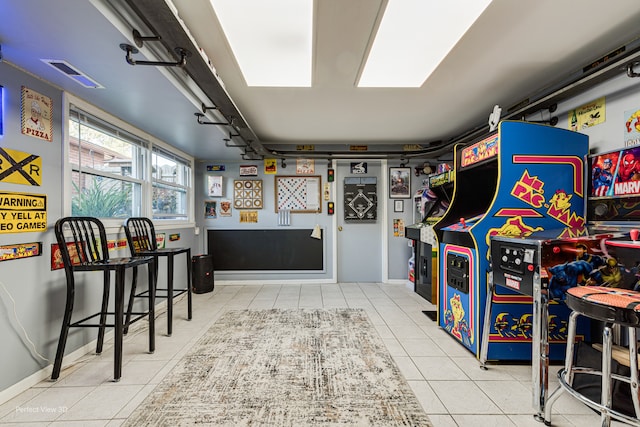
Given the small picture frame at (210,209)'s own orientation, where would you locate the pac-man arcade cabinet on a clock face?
The pac-man arcade cabinet is roughly at 11 o'clock from the small picture frame.

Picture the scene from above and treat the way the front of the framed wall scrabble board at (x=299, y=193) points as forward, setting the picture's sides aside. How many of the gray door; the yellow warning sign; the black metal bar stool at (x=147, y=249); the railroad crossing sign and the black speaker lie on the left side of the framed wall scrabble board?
1

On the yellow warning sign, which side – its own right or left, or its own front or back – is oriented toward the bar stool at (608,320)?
front

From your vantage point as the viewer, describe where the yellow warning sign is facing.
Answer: facing the viewer and to the right of the viewer

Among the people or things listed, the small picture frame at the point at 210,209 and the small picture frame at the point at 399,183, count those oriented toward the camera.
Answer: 2

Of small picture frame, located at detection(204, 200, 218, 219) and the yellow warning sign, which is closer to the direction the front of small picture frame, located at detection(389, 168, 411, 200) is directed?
the yellow warning sign

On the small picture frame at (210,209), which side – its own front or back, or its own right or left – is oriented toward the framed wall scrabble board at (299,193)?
left

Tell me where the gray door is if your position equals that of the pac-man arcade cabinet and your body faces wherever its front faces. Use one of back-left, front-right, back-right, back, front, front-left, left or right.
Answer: right

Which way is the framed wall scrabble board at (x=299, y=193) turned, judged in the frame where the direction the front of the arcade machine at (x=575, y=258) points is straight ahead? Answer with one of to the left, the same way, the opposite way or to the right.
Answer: to the left

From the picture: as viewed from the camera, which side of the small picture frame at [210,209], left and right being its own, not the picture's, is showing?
front

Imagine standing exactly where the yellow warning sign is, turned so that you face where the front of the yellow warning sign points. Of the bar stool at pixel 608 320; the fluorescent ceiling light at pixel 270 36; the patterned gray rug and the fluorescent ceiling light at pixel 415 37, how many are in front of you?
4

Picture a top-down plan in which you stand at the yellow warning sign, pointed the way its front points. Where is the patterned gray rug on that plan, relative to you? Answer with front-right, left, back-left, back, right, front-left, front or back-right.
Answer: front

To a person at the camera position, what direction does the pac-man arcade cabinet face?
facing the viewer and to the left of the viewer

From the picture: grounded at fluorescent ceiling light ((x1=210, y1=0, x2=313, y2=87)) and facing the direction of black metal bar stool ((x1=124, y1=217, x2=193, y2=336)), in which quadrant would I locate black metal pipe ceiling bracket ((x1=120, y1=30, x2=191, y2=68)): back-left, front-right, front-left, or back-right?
front-left

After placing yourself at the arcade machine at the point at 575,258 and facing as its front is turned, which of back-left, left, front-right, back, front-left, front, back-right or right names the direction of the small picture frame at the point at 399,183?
right

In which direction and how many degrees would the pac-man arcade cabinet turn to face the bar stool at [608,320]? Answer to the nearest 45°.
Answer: approximately 45° to its left

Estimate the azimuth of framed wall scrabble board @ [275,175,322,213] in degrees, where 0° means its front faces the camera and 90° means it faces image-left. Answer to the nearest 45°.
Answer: approximately 0°

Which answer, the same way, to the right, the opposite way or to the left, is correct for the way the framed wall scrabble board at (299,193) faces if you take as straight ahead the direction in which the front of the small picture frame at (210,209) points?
the same way
